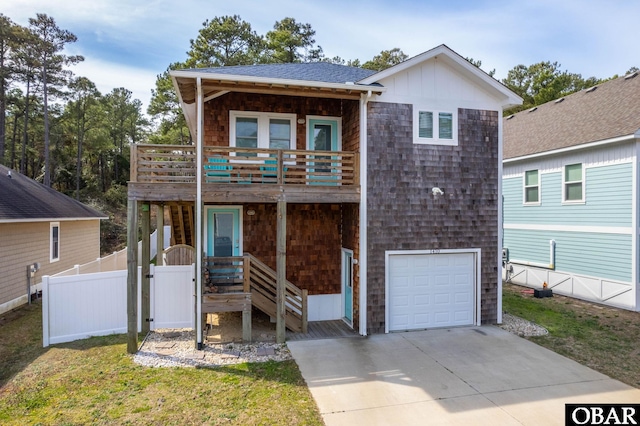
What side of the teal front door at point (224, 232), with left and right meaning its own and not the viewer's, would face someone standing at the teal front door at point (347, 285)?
left

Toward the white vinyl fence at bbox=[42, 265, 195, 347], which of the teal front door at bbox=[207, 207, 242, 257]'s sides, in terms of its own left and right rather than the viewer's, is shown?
right

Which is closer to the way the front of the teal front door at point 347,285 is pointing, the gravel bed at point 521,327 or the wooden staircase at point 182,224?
the wooden staircase

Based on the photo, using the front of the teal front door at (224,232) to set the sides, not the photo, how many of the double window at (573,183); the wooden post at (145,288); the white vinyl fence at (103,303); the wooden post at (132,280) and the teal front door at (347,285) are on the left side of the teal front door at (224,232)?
2

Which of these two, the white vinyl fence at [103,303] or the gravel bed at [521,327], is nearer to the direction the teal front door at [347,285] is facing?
the white vinyl fence

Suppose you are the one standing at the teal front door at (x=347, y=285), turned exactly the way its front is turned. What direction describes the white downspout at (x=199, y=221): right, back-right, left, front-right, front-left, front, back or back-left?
front-left

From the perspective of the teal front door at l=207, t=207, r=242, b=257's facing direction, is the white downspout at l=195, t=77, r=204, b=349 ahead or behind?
ahead

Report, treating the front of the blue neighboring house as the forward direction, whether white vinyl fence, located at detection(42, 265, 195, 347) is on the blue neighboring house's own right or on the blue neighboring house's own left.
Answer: on the blue neighboring house's own right

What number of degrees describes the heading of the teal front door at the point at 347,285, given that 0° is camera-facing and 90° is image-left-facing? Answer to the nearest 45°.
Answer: approximately 90°

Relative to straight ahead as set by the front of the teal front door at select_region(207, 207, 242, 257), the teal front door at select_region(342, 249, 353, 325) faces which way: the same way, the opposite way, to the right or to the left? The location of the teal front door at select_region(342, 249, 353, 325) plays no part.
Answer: to the right

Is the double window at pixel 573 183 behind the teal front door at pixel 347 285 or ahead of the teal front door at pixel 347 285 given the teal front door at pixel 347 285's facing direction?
behind

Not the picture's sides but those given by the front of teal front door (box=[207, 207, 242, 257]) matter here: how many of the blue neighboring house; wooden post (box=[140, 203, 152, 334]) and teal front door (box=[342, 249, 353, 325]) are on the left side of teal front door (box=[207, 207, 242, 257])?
2

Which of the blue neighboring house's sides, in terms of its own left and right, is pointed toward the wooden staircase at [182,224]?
right

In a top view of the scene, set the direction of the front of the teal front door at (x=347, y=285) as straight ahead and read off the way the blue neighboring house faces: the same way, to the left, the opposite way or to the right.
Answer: to the left

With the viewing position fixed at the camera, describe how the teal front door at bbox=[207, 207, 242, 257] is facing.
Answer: facing the viewer

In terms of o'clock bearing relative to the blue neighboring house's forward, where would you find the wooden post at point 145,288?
The wooden post is roughly at 3 o'clock from the blue neighboring house.

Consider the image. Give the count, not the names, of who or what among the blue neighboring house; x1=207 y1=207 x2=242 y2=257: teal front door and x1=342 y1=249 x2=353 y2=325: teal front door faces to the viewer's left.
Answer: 1

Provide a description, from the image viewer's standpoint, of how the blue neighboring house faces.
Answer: facing the viewer and to the right of the viewer
